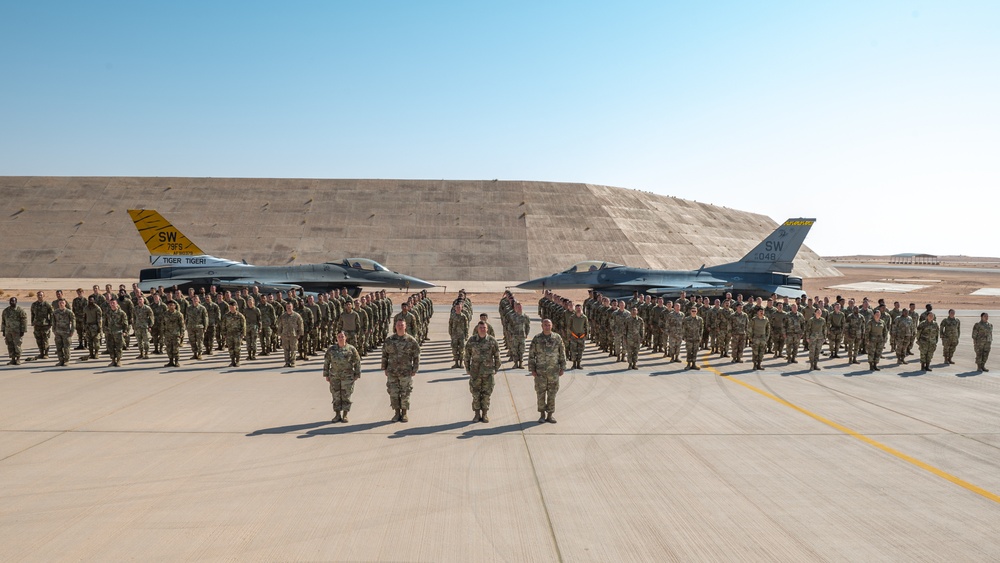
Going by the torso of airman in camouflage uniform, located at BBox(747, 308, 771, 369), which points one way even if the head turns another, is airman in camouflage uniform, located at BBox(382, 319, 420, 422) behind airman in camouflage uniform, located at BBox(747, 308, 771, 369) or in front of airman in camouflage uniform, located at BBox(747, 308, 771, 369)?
in front

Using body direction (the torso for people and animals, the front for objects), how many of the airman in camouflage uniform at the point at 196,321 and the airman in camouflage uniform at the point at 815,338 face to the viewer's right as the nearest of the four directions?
0

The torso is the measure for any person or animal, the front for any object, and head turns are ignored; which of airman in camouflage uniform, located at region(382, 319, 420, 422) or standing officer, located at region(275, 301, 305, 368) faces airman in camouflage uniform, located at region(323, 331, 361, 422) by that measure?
the standing officer

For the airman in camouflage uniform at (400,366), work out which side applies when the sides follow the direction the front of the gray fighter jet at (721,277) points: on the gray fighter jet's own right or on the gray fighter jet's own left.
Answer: on the gray fighter jet's own left

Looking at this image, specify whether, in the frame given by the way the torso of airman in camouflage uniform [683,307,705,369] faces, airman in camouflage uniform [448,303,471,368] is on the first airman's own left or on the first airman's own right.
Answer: on the first airman's own right

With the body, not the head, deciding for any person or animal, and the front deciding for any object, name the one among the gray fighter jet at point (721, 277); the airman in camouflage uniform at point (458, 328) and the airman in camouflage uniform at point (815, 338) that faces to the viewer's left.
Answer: the gray fighter jet

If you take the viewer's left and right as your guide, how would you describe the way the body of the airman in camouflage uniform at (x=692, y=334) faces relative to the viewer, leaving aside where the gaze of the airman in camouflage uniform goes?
facing the viewer

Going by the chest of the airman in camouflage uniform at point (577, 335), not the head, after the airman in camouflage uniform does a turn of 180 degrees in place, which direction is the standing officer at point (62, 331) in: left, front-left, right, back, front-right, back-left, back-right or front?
left

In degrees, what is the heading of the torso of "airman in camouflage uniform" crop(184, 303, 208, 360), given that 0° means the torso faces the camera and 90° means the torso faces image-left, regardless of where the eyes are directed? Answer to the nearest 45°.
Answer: approximately 0°

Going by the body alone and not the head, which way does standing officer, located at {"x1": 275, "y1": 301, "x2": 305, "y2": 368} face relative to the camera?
toward the camera

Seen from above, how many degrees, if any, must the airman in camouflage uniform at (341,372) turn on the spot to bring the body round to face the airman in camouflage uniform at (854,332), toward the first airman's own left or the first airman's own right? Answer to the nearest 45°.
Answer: approximately 90° to the first airman's own left

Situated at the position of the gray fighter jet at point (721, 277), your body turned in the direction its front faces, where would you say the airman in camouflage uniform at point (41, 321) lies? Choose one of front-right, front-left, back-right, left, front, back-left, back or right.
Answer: front-left

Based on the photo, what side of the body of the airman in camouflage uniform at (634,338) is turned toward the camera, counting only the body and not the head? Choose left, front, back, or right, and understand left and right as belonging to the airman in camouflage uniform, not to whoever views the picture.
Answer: front

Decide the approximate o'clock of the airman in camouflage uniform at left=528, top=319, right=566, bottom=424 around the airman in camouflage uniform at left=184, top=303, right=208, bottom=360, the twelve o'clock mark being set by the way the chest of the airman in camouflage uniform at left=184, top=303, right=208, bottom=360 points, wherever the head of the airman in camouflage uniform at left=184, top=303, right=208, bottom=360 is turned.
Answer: the airman in camouflage uniform at left=528, top=319, right=566, bottom=424 is roughly at 11 o'clock from the airman in camouflage uniform at left=184, top=303, right=208, bottom=360.

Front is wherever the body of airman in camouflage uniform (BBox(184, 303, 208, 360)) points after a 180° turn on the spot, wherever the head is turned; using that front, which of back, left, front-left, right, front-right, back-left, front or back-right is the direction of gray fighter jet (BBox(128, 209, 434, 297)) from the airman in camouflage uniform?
front
